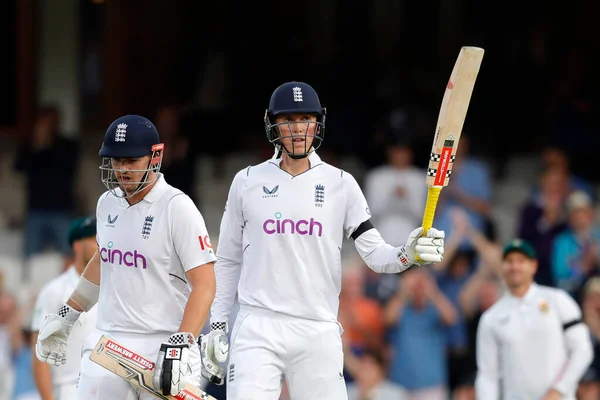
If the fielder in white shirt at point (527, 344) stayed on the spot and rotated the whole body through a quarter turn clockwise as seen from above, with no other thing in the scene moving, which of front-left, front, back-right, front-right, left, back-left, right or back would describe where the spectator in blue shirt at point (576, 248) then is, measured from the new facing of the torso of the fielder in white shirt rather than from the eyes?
right

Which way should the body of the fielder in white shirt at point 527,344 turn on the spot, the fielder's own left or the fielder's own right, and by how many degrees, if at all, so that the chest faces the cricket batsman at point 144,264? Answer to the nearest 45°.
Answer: approximately 45° to the fielder's own right

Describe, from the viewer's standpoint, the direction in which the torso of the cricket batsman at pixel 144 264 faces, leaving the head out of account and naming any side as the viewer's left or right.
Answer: facing the viewer and to the left of the viewer

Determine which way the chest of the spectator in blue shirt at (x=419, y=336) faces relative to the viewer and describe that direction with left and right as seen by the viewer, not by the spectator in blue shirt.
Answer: facing the viewer

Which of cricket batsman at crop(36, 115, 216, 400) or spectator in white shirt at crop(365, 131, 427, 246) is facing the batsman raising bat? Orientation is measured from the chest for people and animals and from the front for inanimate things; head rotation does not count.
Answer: the spectator in white shirt

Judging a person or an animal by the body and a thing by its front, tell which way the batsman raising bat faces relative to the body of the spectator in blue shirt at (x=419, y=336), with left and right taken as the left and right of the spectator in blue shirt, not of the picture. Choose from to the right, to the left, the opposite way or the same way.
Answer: the same way

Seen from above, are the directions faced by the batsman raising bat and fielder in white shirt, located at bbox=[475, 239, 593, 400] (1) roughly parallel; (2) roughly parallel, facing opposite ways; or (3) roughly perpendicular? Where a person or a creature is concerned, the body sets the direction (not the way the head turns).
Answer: roughly parallel

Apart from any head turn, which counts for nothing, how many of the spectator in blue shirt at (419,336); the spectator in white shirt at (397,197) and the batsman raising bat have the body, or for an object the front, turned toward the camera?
3

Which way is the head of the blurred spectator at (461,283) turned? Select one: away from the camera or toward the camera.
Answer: toward the camera

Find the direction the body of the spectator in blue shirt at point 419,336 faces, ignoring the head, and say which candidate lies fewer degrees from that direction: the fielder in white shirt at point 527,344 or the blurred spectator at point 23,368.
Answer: the fielder in white shirt

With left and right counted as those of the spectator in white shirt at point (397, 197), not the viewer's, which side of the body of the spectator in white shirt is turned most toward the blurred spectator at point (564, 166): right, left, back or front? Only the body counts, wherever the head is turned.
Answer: left

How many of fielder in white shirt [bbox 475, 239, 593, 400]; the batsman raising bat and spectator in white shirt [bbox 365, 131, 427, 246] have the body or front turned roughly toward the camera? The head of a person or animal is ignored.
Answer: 3

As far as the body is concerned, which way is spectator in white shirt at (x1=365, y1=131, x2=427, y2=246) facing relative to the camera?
toward the camera

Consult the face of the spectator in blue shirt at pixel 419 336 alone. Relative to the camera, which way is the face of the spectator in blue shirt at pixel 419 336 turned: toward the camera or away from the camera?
toward the camera
